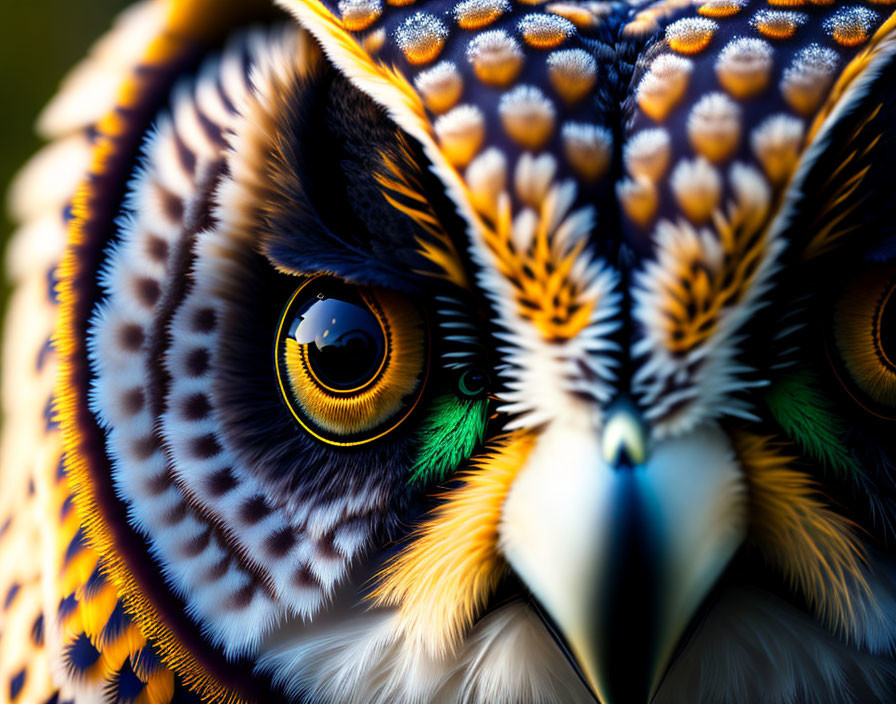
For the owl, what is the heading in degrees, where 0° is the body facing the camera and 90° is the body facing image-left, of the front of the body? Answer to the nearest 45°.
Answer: approximately 0°
